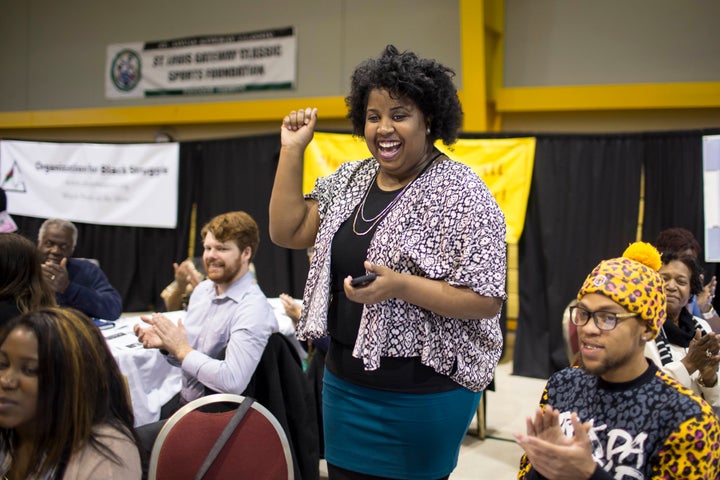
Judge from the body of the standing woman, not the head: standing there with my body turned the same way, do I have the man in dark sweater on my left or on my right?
on my right

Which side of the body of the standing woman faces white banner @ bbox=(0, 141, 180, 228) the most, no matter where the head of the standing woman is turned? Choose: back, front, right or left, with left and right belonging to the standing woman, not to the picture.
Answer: right

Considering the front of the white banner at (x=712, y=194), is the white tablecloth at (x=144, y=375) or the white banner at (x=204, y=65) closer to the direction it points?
the white tablecloth

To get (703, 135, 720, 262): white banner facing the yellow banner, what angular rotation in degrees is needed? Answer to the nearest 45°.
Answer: approximately 90° to its right

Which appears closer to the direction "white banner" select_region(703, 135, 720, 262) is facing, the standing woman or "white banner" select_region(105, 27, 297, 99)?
the standing woman

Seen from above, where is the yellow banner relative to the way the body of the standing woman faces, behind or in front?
behind

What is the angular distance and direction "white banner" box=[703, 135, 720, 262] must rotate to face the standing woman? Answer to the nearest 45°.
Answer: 0° — it already faces them

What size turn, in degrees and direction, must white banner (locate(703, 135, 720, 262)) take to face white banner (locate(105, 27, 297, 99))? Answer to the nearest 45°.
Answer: approximately 90° to its right
